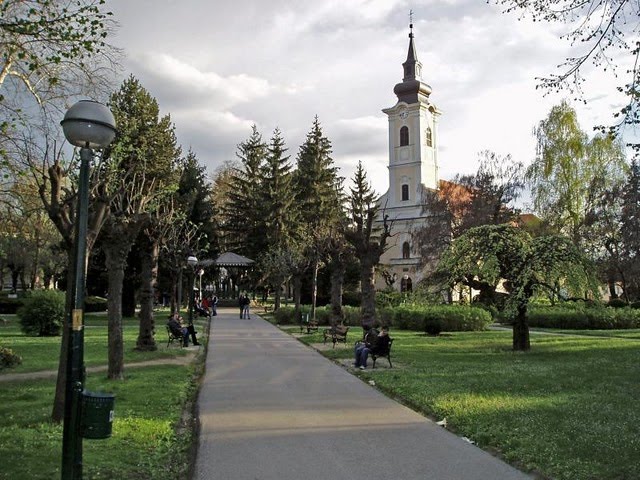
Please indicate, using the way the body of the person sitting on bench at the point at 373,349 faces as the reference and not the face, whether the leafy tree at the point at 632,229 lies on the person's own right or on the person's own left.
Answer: on the person's own right

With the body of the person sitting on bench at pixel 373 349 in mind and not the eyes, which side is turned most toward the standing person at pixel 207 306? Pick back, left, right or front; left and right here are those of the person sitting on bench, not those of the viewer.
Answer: right

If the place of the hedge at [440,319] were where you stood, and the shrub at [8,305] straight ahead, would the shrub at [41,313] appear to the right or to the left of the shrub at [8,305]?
left

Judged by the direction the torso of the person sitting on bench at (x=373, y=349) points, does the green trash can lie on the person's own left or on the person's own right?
on the person's own left

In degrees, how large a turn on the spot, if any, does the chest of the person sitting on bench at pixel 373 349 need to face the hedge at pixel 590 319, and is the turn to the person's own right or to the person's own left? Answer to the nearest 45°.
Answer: approximately 135° to the person's own right

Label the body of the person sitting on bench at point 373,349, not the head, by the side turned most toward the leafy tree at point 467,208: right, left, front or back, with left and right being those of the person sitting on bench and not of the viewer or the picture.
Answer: right

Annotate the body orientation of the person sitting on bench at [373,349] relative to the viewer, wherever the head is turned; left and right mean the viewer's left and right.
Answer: facing to the left of the viewer

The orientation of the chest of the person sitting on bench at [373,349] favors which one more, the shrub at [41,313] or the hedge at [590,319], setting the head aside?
the shrub

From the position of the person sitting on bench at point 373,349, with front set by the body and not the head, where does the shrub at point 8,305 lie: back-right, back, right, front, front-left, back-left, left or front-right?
front-right

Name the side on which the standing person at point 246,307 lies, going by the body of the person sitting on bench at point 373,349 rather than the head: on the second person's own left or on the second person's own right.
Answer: on the second person's own right

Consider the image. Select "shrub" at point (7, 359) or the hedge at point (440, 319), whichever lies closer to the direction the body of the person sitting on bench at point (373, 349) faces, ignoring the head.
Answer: the shrub

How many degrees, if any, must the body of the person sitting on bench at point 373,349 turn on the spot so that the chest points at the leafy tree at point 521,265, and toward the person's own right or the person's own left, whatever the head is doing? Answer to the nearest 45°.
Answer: approximately 135° to the person's own right
